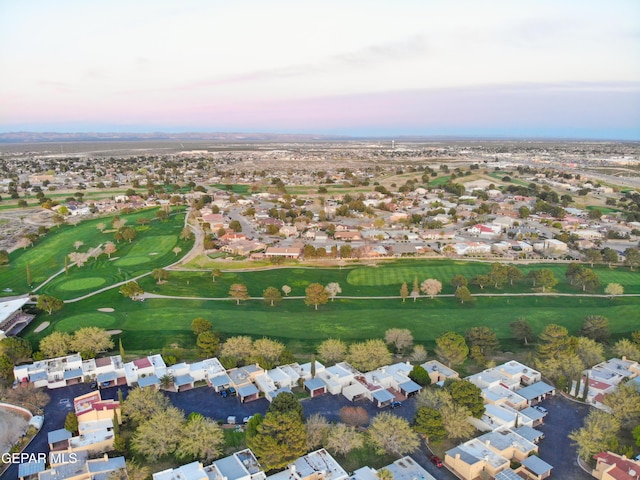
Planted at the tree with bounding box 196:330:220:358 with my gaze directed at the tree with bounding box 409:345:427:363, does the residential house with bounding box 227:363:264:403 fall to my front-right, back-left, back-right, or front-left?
front-right

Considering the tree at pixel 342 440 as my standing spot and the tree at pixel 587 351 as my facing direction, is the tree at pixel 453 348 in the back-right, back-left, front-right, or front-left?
front-left

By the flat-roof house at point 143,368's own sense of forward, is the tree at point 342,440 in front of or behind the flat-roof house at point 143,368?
in front

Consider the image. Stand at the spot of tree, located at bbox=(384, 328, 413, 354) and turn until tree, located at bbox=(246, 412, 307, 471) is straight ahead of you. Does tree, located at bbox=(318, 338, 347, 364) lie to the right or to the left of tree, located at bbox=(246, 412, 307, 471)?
right

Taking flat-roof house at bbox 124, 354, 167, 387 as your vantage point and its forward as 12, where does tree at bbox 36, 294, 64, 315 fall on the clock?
The tree is roughly at 5 o'clock from the flat-roof house.

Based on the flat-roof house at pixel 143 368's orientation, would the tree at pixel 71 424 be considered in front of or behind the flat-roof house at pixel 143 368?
in front

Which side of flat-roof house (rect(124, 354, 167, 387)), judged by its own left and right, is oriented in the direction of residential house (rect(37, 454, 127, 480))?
front

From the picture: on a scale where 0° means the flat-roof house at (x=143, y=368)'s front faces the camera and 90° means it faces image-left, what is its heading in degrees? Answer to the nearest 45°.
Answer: approximately 0°

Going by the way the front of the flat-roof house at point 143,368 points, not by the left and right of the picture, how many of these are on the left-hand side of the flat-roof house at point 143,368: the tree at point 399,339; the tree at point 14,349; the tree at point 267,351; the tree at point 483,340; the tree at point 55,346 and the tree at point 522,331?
4

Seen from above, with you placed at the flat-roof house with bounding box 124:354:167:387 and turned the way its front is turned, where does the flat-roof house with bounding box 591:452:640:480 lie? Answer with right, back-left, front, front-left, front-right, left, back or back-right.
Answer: front-left

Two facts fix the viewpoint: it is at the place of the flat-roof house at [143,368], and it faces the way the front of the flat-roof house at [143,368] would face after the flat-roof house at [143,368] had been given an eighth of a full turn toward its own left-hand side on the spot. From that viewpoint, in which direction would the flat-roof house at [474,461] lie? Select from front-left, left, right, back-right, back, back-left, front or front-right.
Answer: front

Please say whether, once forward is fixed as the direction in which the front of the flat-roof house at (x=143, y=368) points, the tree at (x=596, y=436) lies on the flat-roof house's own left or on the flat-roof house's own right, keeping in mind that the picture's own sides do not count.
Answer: on the flat-roof house's own left

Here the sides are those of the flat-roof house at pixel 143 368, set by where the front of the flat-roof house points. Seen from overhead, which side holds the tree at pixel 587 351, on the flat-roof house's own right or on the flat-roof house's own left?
on the flat-roof house's own left

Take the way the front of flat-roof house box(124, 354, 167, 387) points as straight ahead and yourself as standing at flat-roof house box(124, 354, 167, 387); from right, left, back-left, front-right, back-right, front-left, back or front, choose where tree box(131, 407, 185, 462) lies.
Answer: front

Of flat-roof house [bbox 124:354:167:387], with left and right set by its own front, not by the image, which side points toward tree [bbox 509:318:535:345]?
left

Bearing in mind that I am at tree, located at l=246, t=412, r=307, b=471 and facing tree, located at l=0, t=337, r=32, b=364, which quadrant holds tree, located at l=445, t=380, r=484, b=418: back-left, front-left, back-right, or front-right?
back-right

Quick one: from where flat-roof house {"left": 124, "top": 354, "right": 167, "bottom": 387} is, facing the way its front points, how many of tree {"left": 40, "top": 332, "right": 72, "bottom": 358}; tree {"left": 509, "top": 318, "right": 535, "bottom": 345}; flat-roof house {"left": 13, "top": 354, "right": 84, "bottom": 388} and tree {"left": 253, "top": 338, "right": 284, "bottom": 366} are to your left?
2
